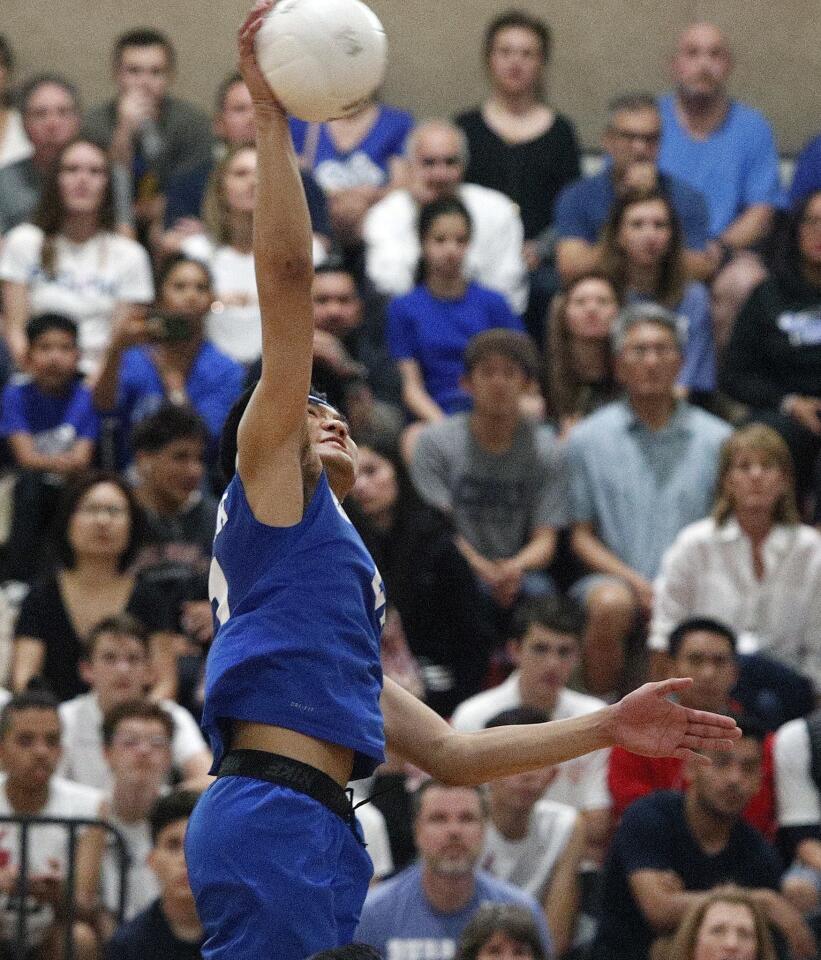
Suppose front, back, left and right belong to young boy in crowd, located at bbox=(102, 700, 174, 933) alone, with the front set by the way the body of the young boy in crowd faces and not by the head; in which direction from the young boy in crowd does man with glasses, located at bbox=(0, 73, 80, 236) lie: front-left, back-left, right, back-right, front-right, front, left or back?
back

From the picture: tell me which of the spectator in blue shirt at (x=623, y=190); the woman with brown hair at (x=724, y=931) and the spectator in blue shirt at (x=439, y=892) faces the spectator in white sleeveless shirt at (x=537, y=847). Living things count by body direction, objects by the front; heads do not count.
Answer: the spectator in blue shirt at (x=623, y=190)

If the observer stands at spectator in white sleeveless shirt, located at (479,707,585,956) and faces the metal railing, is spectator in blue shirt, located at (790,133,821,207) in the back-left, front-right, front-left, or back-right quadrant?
back-right

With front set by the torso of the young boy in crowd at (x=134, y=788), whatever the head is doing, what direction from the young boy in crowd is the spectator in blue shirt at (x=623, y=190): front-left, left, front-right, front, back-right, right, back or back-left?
back-left

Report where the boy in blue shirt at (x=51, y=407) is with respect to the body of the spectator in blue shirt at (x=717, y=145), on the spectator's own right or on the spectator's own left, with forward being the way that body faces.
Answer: on the spectator's own right

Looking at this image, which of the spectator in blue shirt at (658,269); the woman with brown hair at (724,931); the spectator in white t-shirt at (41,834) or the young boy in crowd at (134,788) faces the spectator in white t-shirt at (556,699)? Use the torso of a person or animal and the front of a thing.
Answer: the spectator in blue shirt

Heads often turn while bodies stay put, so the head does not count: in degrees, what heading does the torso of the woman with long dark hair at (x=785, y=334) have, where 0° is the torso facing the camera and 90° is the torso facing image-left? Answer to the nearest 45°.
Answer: approximately 0°
